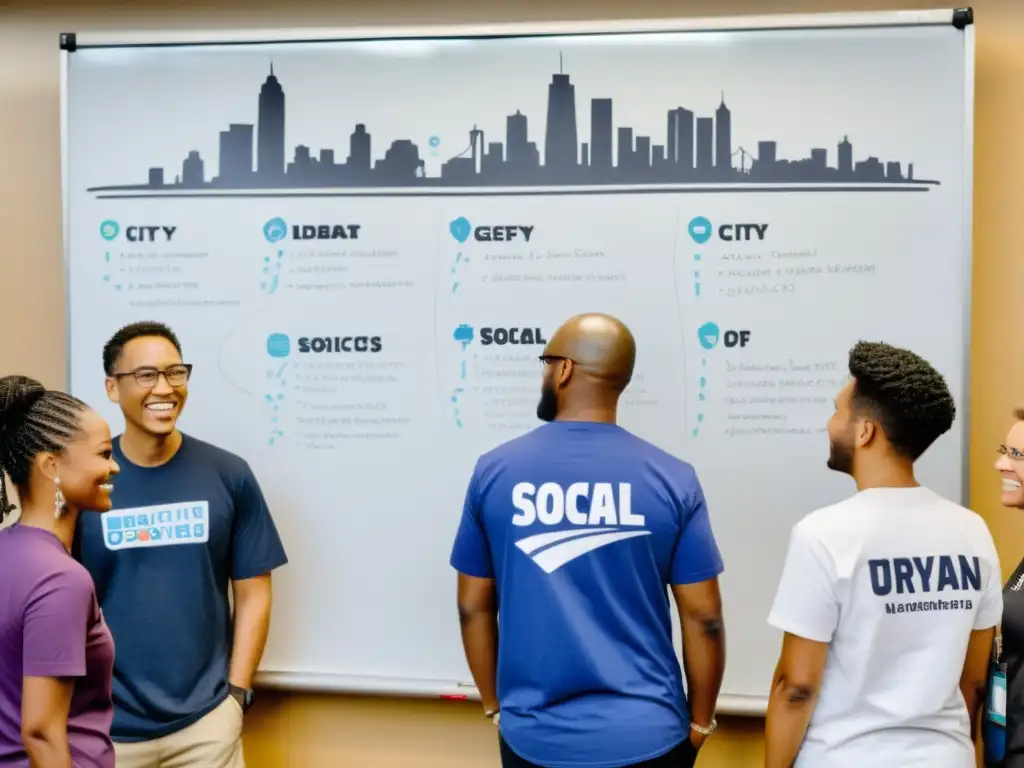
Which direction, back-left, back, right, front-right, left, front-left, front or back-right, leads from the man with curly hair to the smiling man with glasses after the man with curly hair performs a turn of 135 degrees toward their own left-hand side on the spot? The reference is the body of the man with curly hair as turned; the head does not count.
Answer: right

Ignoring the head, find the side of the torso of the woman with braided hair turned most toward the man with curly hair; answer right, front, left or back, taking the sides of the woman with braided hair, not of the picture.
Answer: front

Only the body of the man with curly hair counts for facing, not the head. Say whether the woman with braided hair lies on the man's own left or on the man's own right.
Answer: on the man's own left

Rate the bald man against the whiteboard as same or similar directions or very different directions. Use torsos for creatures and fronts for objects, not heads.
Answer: very different directions

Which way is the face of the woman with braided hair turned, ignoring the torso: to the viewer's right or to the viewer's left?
to the viewer's right

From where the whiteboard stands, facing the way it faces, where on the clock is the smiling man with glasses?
The smiling man with glasses is roughly at 2 o'clock from the whiteboard.

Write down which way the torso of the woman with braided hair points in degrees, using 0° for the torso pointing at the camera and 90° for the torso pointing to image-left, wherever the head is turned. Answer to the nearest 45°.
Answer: approximately 270°

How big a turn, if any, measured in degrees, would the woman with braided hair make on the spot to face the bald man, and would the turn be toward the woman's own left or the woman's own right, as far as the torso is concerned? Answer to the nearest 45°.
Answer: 0° — they already face them

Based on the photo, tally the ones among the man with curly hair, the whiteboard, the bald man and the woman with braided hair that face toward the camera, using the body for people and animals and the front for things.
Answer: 1

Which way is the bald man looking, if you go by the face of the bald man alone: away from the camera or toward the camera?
away from the camera

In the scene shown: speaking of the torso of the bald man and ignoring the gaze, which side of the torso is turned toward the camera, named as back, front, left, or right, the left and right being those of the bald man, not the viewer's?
back

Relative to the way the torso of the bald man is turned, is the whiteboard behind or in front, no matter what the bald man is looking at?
in front

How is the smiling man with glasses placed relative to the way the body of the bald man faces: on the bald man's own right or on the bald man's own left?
on the bald man's own left

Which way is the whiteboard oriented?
toward the camera

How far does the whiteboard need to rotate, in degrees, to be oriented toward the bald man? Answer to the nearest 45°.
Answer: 0° — it already faces them
